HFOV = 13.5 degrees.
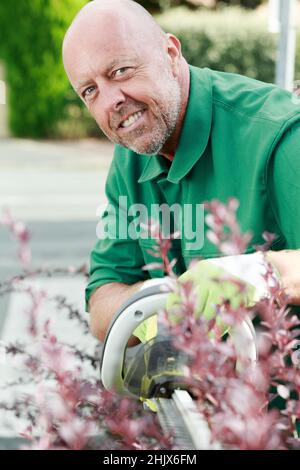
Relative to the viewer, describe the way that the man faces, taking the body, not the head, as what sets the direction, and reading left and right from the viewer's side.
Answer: facing the viewer and to the left of the viewer

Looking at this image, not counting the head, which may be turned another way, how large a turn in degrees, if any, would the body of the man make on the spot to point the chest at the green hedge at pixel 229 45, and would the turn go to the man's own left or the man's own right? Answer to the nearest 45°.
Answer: approximately 135° to the man's own right
